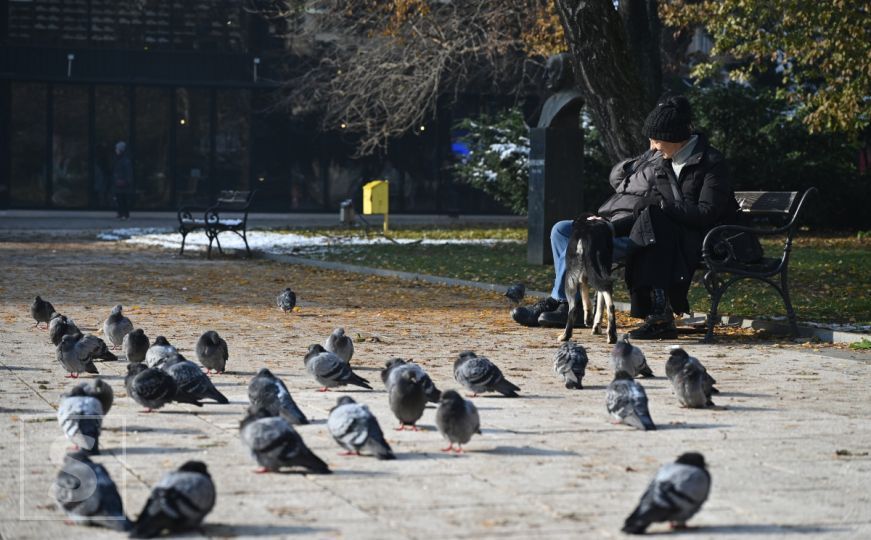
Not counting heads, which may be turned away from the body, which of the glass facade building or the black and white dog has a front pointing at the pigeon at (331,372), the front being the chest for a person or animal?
the glass facade building

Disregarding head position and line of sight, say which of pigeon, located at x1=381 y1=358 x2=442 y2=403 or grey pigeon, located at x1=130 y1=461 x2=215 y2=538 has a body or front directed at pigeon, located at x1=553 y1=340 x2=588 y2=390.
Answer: the grey pigeon

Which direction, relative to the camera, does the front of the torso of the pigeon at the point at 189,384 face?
to the viewer's left

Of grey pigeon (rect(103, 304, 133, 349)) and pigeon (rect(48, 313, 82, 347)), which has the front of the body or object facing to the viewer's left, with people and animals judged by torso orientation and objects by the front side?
the pigeon

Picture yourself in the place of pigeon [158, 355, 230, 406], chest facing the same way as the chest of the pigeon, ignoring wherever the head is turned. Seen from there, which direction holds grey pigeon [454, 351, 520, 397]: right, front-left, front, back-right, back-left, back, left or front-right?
back

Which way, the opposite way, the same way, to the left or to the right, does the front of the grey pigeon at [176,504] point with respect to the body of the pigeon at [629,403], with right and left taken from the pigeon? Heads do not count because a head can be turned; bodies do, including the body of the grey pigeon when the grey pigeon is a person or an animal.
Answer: to the right

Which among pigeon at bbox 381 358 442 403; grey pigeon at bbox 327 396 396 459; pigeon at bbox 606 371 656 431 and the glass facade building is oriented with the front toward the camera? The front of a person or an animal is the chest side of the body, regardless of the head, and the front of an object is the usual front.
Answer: the glass facade building

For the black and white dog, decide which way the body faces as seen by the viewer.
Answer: away from the camera

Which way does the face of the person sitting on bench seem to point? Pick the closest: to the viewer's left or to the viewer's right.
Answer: to the viewer's left

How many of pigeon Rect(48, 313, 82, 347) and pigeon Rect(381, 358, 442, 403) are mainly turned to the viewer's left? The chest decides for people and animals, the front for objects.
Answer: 2

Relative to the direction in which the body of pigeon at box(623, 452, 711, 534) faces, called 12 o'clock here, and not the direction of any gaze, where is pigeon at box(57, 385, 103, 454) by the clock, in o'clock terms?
pigeon at box(57, 385, 103, 454) is roughly at 8 o'clock from pigeon at box(623, 452, 711, 534).

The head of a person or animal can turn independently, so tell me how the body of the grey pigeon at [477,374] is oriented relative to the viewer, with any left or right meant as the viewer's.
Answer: facing away from the viewer and to the left of the viewer
